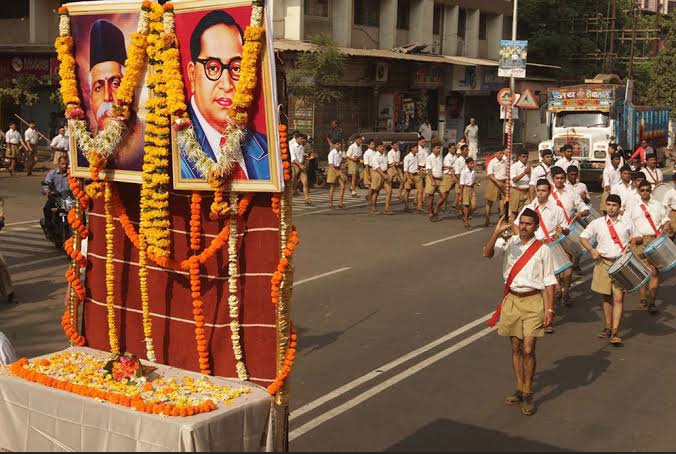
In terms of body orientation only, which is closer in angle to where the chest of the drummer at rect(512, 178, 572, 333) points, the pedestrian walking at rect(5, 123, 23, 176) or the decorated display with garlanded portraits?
the decorated display with garlanded portraits

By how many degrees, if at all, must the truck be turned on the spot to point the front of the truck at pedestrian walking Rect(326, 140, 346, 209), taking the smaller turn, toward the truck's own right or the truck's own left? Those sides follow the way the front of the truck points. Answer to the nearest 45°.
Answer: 0° — it already faces them

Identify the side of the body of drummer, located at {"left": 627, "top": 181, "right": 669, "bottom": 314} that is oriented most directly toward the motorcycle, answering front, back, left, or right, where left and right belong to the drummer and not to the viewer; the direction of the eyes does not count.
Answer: right

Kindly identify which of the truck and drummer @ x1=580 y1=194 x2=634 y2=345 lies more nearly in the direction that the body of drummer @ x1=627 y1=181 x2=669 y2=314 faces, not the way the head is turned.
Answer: the drummer

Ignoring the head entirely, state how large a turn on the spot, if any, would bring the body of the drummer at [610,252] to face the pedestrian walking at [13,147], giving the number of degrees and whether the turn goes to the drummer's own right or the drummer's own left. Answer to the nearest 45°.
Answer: approximately 135° to the drummer's own right

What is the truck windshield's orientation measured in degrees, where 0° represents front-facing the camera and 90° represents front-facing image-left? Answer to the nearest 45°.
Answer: approximately 0°

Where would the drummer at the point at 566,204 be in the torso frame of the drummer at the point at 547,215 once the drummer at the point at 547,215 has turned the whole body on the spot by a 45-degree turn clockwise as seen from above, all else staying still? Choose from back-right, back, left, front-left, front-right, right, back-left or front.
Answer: back-right

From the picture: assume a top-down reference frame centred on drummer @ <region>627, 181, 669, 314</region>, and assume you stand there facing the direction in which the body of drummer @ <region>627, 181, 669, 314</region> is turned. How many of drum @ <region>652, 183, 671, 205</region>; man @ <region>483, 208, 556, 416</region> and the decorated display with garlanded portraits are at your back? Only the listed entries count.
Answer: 1

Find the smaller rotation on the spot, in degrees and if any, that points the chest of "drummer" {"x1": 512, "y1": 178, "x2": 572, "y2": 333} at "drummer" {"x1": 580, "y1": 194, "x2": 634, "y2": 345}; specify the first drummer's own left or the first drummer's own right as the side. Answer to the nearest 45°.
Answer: approximately 45° to the first drummer's own left

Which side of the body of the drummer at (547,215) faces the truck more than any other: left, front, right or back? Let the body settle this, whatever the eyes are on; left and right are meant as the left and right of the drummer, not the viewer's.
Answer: back

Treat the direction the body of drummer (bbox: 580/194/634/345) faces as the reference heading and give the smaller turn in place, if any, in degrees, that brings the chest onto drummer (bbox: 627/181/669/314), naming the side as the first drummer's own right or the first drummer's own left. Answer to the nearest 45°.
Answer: approximately 180°
